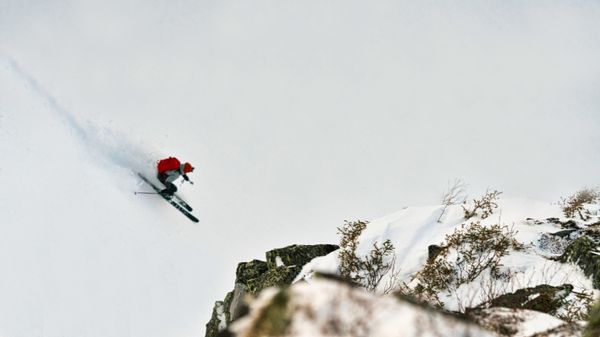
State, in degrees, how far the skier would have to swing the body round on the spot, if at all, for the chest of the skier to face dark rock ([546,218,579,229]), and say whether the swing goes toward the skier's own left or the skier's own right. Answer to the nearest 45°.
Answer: approximately 45° to the skier's own right

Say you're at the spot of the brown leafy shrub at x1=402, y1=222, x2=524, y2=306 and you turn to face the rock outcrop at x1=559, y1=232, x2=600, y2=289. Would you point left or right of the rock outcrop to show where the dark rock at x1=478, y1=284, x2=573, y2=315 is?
right

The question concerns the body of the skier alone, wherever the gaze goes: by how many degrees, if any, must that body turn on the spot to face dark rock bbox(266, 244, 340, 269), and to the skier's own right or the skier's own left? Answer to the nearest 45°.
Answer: approximately 45° to the skier's own right

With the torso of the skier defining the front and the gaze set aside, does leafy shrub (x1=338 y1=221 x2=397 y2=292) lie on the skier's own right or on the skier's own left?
on the skier's own right

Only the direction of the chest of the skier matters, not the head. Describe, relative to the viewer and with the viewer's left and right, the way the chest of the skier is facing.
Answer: facing to the right of the viewer

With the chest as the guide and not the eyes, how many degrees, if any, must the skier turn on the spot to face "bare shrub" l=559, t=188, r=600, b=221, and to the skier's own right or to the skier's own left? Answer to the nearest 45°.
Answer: approximately 45° to the skier's own right

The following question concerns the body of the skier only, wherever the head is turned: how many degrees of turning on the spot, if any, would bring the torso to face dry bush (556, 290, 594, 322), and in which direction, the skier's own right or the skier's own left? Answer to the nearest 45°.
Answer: approximately 45° to the skier's own right

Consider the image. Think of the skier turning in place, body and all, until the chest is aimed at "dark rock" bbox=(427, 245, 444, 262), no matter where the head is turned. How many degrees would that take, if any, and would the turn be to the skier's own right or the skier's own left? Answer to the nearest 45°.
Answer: approximately 45° to the skier's own right
